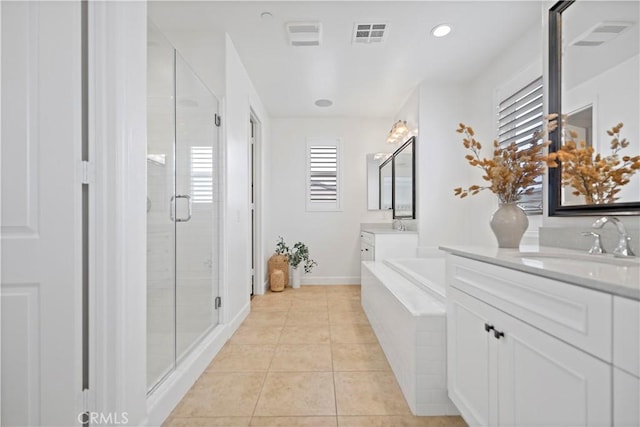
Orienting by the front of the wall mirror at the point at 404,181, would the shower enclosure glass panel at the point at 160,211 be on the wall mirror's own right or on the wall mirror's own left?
on the wall mirror's own left

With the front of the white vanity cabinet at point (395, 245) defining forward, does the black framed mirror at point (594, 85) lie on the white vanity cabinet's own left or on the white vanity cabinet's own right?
on the white vanity cabinet's own left

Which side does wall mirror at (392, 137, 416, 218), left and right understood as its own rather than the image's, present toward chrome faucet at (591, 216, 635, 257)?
left

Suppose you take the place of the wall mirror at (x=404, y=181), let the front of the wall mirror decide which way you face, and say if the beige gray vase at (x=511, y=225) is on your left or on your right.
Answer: on your left

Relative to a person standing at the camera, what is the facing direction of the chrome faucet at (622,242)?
facing to the left of the viewer

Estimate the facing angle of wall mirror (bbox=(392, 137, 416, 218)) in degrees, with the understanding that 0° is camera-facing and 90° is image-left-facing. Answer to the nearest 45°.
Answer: approximately 90°

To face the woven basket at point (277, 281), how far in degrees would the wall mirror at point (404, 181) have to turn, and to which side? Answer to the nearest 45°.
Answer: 0° — it already faces it

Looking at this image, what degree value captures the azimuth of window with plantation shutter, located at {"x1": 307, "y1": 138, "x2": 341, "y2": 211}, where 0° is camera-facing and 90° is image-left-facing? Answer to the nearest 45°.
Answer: approximately 0°

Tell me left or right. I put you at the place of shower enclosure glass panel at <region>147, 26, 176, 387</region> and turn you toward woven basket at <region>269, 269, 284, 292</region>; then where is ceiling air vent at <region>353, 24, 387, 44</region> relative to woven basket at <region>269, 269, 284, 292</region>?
right

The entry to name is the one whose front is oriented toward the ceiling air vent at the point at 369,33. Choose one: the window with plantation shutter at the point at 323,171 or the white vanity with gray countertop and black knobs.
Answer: the window with plantation shutter

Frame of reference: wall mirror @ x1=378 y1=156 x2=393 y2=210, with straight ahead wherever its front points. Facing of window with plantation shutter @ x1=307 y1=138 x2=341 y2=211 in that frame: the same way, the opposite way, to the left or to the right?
to the left

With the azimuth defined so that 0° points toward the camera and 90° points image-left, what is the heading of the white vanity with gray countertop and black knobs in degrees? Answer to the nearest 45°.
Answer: approximately 45°
